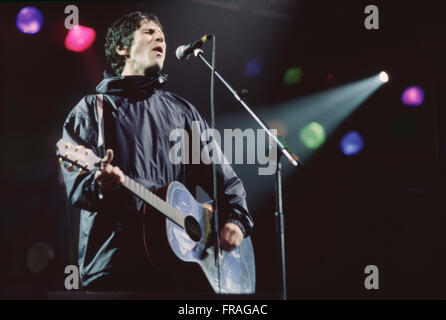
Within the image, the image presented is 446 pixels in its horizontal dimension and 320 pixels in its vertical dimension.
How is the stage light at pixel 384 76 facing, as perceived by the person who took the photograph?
facing the viewer and to the left of the viewer

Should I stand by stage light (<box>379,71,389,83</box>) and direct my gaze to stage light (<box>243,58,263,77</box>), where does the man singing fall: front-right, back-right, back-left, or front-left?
front-left

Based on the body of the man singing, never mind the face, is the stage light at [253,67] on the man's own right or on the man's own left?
on the man's own left

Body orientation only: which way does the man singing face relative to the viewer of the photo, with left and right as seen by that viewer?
facing the viewer and to the right of the viewer

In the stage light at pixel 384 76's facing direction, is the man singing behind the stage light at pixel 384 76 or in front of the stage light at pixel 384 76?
in front

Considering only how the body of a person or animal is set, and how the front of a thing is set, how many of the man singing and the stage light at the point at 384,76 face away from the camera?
0

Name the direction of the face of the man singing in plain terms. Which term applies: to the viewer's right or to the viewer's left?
to the viewer's right

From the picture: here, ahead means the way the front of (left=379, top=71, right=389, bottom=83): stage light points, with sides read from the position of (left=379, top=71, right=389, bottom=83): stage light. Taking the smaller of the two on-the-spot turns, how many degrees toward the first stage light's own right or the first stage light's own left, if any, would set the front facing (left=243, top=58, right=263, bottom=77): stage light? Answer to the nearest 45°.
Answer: approximately 45° to the first stage light's own right

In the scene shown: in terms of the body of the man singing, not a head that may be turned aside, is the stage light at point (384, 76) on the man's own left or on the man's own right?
on the man's own left
